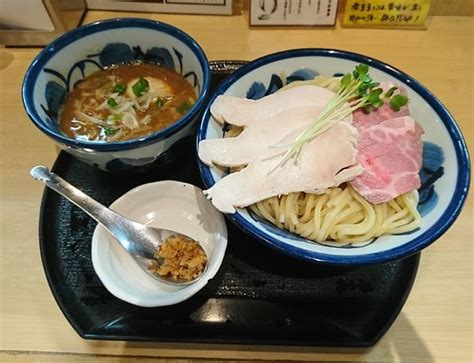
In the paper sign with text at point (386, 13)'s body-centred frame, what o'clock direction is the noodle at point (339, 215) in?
The noodle is roughly at 12 o'clock from the paper sign with text.

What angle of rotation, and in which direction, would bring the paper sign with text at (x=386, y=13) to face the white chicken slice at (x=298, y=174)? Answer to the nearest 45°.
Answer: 0° — it already faces it

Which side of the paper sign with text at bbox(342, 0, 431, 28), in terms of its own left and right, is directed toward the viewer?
front

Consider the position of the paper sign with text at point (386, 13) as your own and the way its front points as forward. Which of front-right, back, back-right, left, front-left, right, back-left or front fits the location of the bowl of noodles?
front

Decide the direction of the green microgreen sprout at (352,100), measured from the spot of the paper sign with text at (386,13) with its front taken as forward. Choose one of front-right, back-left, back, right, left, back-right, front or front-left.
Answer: front

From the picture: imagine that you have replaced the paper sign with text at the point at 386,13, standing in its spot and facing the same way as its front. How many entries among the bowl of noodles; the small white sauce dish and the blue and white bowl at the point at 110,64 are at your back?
0

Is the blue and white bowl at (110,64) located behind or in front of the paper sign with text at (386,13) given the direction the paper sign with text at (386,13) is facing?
in front

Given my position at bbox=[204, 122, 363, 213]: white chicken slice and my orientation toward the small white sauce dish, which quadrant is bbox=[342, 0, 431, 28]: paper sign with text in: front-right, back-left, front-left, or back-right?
back-right

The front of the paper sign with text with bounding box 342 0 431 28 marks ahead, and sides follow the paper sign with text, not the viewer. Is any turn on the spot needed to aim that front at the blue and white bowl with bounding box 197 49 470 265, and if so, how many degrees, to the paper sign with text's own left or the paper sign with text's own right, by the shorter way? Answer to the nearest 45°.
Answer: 0° — it already faces it

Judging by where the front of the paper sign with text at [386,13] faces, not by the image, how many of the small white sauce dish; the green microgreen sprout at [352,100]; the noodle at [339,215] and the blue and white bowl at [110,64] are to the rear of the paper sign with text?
0

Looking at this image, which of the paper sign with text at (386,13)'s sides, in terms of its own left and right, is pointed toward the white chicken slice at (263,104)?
front

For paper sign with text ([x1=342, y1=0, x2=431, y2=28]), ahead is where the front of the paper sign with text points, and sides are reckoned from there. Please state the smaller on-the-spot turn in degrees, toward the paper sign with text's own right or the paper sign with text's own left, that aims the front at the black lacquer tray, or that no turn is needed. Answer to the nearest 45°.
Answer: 0° — it already faces it

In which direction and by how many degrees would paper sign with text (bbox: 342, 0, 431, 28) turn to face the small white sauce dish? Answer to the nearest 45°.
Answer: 0° — it already faces it
